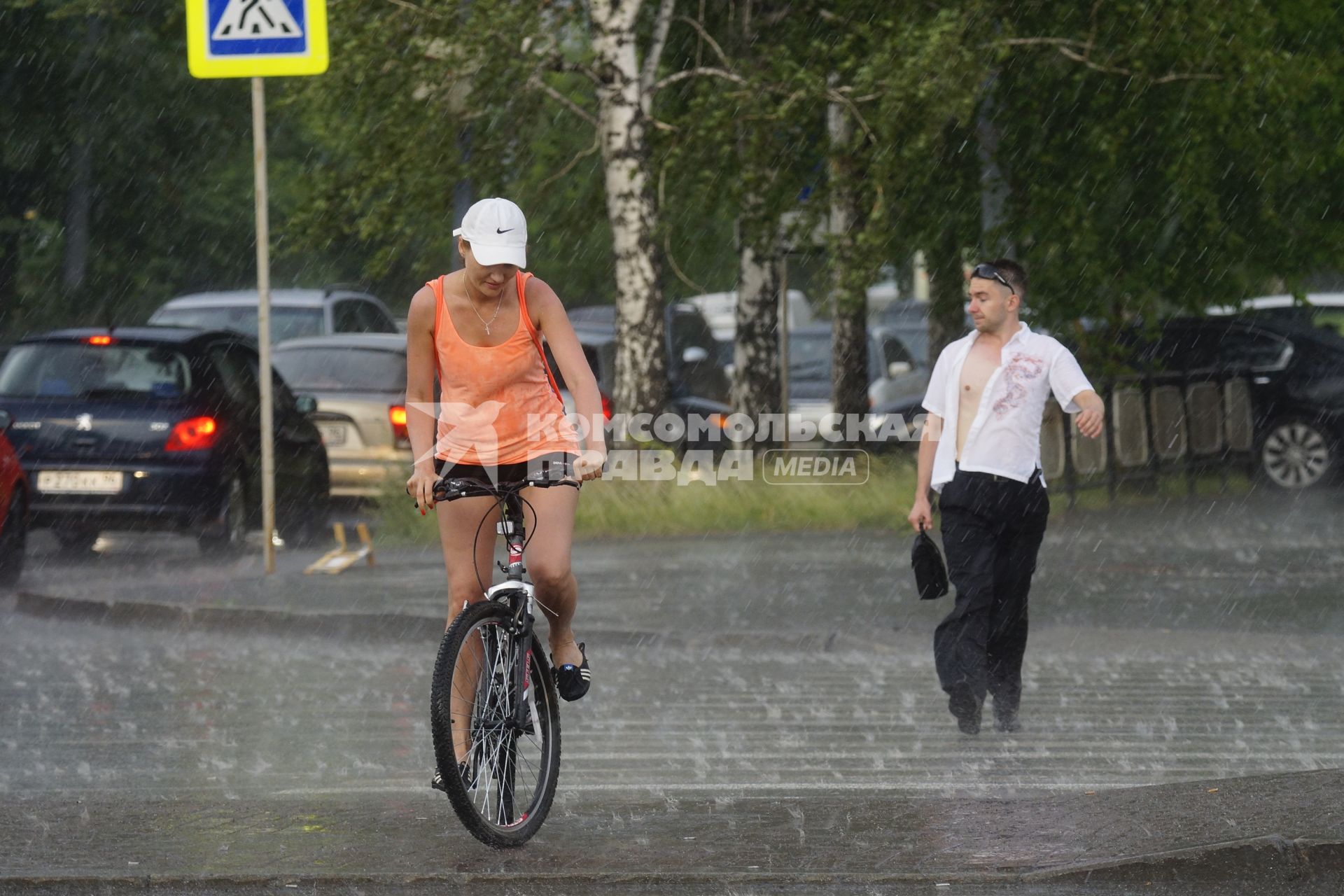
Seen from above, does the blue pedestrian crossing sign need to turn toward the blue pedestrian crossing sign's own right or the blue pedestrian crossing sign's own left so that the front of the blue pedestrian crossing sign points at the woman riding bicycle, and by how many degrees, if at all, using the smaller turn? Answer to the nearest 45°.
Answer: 0° — it already faces them

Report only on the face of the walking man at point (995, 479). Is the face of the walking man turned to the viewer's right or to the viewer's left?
to the viewer's left

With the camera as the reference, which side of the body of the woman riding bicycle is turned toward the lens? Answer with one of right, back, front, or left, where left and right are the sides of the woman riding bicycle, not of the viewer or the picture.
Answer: front

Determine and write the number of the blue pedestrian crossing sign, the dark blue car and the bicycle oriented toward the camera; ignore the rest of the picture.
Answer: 2

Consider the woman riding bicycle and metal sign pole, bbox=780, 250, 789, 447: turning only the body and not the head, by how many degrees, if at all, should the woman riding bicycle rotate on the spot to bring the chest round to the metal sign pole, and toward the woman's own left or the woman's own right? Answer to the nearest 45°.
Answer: approximately 180°

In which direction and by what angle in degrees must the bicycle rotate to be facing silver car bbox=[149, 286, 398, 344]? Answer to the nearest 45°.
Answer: approximately 180°

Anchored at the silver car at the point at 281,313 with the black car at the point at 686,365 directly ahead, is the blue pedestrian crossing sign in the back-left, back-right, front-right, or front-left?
back-right

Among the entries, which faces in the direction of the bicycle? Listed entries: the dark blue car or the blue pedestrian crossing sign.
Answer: the blue pedestrian crossing sign

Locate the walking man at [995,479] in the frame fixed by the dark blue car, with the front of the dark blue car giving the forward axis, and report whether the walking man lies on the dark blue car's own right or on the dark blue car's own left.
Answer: on the dark blue car's own right

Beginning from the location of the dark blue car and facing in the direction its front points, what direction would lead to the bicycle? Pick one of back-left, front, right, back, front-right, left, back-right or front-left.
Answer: back-right

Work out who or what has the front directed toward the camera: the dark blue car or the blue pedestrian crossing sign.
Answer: the blue pedestrian crossing sign

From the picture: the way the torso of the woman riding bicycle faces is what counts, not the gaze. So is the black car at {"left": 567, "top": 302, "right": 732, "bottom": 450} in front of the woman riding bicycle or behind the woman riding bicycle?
behind

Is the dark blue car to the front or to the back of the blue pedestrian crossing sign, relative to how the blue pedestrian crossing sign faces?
to the back

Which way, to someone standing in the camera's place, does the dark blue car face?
facing away from the viewer and to the right of the viewer

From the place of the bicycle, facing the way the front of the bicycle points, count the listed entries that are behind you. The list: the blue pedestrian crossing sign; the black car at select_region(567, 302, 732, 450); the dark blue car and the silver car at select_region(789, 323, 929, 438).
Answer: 4
